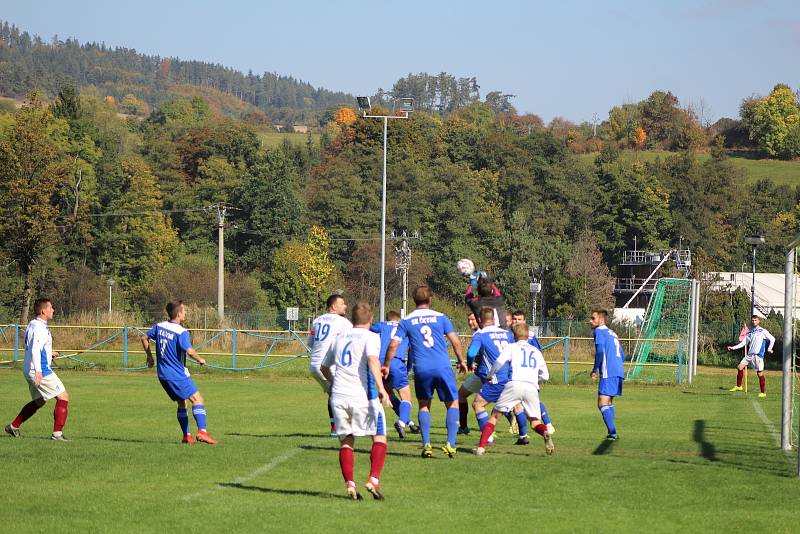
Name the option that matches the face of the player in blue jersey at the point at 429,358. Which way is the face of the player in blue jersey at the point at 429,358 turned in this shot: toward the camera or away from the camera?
away from the camera

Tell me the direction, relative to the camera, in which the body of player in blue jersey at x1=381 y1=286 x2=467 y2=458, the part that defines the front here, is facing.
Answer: away from the camera

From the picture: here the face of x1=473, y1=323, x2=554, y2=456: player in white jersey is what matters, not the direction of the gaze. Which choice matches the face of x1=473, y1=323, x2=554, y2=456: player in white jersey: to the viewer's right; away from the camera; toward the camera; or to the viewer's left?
away from the camera

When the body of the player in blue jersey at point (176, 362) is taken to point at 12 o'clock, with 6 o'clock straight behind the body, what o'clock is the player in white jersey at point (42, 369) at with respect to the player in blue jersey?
The player in white jersey is roughly at 8 o'clock from the player in blue jersey.

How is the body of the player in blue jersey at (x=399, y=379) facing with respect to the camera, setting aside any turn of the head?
away from the camera

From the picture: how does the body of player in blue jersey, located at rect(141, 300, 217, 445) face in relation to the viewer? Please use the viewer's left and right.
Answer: facing away from the viewer and to the right of the viewer

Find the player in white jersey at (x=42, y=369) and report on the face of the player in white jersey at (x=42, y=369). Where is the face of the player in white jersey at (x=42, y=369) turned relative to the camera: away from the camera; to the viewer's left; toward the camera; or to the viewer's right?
to the viewer's right

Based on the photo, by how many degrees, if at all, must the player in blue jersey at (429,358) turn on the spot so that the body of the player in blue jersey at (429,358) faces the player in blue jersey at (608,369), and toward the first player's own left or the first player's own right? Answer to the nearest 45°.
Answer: approximately 45° to the first player's own right

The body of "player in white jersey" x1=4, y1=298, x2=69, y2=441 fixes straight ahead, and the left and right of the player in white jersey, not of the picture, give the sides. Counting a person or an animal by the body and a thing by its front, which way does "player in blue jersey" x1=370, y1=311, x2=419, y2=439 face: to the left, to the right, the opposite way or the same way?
to the left

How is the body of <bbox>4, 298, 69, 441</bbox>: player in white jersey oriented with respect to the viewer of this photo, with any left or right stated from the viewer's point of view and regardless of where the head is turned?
facing to the right of the viewer

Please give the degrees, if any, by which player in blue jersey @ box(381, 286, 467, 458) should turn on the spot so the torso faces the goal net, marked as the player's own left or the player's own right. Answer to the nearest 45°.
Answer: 0° — they already face it

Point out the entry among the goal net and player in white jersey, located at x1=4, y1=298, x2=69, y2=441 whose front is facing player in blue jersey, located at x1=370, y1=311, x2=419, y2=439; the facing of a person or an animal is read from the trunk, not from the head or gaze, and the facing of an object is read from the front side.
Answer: the player in white jersey
